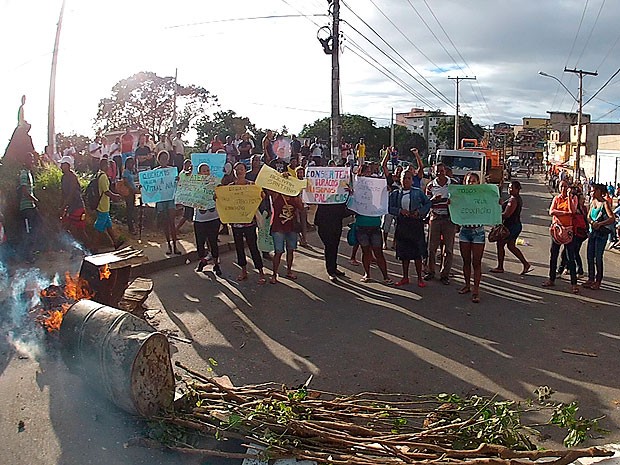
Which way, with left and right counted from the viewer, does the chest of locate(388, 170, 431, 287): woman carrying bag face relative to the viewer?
facing the viewer

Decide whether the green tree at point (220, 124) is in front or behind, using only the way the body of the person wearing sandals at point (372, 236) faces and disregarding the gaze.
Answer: behind

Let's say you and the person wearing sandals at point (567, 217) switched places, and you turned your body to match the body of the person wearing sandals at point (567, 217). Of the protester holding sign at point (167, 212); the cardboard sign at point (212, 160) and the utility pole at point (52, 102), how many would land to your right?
3

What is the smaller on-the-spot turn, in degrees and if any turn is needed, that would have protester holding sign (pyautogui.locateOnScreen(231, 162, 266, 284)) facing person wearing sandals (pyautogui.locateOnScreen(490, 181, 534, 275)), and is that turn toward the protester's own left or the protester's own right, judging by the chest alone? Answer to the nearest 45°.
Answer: approximately 90° to the protester's own left

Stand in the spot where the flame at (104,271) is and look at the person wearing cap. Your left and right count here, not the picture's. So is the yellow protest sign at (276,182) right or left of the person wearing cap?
right

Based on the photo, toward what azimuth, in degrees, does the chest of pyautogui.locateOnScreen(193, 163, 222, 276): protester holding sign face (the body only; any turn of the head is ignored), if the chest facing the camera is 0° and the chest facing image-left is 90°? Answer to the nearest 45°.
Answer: approximately 0°

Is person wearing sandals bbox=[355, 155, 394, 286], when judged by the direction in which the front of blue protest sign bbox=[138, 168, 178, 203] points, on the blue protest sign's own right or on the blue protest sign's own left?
on the blue protest sign's own left

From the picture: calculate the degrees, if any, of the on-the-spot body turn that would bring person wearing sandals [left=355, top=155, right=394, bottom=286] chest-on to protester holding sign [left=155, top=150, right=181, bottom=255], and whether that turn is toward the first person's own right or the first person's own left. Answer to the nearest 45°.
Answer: approximately 90° to the first person's own right

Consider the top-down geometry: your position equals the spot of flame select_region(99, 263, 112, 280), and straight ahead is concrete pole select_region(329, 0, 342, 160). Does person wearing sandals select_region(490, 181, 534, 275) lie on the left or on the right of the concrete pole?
right

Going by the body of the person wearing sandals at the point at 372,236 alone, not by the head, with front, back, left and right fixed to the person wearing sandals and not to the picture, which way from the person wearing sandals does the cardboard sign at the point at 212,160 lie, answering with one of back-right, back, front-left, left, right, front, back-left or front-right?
back-right

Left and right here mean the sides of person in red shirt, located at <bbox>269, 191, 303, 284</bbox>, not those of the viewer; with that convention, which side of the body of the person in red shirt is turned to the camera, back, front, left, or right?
front

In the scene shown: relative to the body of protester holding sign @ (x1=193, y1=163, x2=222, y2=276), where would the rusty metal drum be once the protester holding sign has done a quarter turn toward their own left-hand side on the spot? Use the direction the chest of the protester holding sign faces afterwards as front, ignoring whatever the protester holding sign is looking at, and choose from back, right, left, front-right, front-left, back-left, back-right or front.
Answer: right

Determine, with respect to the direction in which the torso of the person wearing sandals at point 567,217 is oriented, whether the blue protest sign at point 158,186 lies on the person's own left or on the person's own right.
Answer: on the person's own right

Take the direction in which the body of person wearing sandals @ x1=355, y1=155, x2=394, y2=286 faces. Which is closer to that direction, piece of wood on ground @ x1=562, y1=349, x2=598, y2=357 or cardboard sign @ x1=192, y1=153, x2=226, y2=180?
the piece of wood on ground

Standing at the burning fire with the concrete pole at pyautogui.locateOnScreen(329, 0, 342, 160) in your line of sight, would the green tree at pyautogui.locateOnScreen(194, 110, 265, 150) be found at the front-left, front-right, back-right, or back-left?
front-left

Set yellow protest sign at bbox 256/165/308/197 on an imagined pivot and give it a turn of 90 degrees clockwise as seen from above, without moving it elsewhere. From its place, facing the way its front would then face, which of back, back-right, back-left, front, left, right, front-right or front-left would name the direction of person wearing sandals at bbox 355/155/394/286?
back
